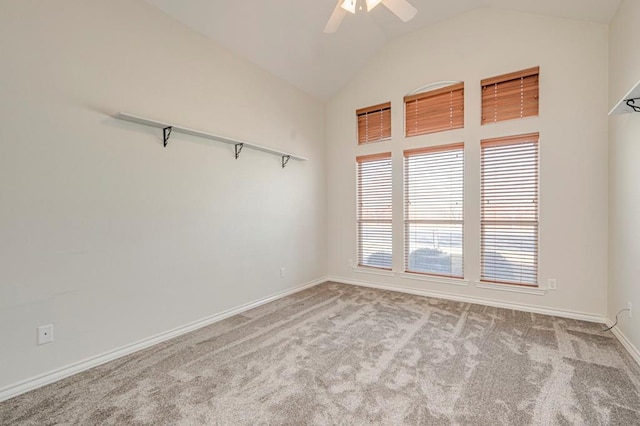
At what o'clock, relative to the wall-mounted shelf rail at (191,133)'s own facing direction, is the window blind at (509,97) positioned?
The window blind is roughly at 11 o'clock from the wall-mounted shelf rail.

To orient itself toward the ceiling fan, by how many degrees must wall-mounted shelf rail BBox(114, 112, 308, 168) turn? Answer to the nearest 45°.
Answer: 0° — it already faces it

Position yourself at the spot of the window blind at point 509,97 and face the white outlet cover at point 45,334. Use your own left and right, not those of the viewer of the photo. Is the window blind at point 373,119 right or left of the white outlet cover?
right

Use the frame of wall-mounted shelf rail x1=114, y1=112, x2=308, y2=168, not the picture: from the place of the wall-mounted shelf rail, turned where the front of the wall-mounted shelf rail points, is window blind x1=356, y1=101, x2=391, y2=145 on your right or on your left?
on your left

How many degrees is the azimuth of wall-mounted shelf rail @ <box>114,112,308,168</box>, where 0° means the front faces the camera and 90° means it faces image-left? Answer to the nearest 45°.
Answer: approximately 315°
